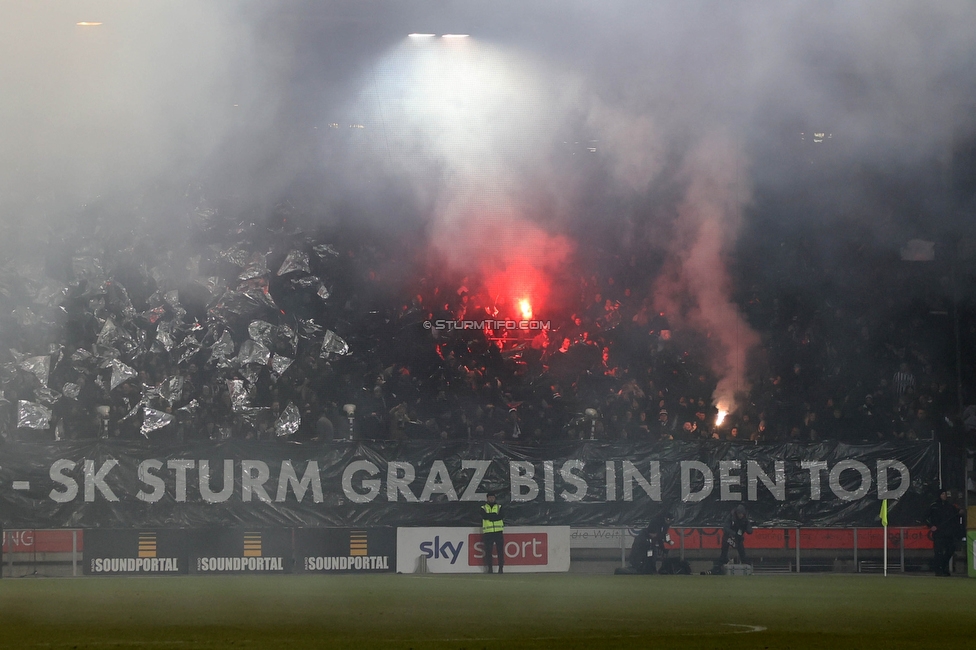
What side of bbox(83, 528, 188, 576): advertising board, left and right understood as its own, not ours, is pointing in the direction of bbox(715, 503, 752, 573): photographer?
left

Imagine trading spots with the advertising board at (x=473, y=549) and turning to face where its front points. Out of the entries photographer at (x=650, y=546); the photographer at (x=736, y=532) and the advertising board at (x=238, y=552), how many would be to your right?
1

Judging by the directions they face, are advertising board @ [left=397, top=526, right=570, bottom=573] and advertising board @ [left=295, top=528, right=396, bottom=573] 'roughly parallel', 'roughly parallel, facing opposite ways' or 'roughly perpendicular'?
roughly parallel

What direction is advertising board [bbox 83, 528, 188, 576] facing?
toward the camera

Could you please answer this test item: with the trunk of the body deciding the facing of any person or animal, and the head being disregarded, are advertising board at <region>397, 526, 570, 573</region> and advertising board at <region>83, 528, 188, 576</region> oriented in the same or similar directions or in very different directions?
same or similar directions

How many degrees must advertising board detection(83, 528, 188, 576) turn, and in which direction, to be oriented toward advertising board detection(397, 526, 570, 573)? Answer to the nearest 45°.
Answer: approximately 90° to its left

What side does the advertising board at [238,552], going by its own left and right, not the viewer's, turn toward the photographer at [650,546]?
left

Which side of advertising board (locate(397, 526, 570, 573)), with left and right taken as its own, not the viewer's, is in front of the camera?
front

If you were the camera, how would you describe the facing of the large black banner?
facing the viewer

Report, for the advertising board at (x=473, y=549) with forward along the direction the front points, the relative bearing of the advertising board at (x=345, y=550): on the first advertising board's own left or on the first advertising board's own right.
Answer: on the first advertising board's own right

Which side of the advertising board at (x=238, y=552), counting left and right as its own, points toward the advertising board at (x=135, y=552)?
right

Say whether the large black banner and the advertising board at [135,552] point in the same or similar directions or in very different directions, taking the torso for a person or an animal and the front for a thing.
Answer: same or similar directions
